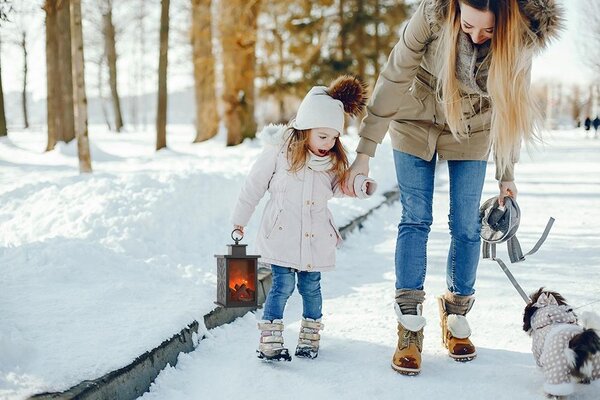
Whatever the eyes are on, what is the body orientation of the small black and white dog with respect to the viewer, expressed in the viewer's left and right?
facing away from the viewer and to the left of the viewer

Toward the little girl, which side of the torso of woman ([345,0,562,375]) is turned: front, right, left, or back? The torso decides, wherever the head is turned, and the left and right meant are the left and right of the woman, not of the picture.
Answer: right

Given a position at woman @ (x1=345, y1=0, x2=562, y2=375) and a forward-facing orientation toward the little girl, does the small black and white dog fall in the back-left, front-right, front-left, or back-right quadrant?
back-left

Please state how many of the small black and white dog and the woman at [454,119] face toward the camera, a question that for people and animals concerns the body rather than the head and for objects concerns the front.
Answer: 1

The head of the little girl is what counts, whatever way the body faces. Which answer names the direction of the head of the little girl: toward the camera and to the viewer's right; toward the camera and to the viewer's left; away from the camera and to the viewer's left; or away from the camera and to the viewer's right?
toward the camera and to the viewer's right

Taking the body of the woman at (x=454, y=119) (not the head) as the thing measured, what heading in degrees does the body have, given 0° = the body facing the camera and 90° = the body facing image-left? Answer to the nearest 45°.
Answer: approximately 0°

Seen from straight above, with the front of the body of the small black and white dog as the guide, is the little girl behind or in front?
in front
